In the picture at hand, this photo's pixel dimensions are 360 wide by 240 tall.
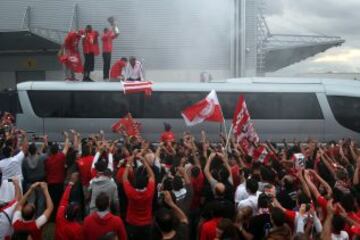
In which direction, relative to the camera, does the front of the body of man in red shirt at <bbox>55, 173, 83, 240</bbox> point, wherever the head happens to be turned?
away from the camera

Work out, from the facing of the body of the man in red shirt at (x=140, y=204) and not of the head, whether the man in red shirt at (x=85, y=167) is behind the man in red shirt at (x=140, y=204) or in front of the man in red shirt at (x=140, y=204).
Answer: in front

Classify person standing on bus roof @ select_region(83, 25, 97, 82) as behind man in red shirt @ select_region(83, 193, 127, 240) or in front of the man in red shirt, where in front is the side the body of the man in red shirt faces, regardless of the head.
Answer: in front

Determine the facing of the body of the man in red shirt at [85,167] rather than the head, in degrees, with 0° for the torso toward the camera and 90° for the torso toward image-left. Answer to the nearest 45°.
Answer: approximately 180°

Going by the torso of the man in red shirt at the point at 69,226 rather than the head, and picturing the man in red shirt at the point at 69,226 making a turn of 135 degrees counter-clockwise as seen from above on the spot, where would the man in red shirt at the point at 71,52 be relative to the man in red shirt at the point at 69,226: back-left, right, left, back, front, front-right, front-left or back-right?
back-right

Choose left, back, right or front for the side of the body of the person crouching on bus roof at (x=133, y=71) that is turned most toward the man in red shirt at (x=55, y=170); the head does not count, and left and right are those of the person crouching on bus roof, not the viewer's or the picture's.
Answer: front

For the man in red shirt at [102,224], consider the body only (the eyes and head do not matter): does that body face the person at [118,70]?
yes

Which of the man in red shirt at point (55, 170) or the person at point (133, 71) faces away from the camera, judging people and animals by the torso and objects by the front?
the man in red shirt

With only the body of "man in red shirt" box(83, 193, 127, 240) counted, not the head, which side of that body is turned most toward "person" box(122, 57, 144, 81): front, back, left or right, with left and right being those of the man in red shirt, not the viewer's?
front

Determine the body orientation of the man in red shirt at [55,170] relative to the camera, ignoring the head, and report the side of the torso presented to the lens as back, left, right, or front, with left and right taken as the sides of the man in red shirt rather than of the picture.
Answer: back

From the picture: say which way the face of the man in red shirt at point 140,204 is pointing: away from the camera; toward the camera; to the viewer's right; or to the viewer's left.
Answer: away from the camera

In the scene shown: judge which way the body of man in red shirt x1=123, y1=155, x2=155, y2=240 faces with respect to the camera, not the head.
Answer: away from the camera

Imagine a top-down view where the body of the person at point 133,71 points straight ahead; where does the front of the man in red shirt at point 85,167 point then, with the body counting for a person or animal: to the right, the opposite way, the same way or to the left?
the opposite way

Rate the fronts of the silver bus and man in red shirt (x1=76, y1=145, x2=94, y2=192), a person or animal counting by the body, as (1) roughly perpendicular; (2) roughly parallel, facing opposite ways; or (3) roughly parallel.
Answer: roughly perpendicular

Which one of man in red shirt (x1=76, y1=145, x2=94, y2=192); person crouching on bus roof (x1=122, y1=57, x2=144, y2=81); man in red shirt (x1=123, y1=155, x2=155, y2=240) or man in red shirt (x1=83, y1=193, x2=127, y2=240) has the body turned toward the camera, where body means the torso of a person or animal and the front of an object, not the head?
the person crouching on bus roof

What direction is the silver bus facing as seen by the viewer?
to the viewer's right

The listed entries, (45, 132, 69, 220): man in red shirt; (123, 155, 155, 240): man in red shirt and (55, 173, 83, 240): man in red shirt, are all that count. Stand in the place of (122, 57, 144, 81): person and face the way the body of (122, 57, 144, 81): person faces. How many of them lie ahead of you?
3
